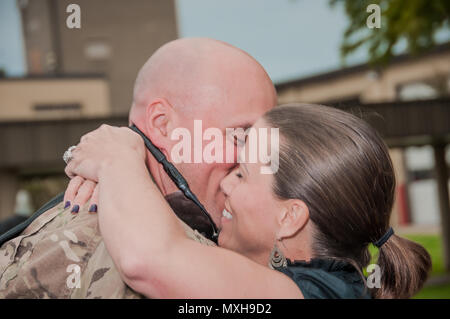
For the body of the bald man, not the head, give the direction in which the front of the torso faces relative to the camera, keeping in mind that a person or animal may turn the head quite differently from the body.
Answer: to the viewer's right

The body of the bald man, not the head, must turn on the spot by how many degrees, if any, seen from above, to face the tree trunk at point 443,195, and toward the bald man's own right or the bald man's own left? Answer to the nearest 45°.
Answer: approximately 45° to the bald man's own left

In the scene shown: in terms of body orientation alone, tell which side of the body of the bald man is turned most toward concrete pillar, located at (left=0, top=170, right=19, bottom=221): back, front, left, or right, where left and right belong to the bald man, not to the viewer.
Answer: left

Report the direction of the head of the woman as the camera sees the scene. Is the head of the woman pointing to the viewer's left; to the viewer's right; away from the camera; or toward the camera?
to the viewer's left
